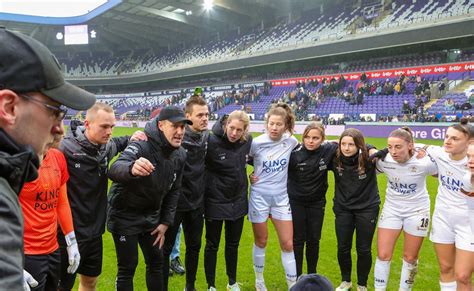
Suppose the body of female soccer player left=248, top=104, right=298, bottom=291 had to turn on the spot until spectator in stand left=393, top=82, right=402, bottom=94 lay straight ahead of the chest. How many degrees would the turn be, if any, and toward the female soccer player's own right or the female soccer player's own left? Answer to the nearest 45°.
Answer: approximately 180°

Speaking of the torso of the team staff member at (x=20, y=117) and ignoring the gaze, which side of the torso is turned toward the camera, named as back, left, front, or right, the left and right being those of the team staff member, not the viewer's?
right

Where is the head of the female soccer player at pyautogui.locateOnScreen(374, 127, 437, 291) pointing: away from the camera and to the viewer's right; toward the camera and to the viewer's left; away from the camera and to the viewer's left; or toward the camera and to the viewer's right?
toward the camera and to the viewer's left

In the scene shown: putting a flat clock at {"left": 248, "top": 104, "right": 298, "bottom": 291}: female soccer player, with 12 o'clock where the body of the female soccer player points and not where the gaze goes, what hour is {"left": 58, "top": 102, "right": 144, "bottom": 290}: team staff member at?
The team staff member is roughly at 2 o'clock from the female soccer player.

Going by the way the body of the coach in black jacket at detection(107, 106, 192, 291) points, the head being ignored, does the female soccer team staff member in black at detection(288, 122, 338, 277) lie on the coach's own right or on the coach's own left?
on the coach's own left

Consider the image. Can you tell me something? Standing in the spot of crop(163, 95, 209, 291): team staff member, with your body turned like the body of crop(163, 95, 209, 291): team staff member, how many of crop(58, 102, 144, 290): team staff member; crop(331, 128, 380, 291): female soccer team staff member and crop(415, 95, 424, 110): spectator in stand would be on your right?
1

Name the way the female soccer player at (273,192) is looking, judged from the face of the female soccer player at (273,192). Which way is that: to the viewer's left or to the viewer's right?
to the viewer's left

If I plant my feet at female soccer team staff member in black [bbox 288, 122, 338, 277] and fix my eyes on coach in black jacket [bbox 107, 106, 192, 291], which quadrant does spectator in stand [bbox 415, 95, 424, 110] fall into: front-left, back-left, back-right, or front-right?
back-right

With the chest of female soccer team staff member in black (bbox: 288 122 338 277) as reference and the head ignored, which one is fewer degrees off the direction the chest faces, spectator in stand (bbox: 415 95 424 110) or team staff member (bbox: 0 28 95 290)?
the team staff member

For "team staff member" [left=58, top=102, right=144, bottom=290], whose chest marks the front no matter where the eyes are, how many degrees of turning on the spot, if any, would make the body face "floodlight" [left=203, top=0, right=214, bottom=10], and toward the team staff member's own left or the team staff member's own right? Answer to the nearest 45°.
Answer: approximately 135° to the team staff member's own left

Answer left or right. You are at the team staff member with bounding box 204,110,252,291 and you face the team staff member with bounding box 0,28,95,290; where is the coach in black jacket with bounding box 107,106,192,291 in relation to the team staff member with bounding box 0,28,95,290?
right

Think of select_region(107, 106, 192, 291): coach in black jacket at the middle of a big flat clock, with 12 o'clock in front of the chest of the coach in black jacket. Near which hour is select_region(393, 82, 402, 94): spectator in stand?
The spectator in stand is roughly at 9 o'clock from the coach in black jacket.

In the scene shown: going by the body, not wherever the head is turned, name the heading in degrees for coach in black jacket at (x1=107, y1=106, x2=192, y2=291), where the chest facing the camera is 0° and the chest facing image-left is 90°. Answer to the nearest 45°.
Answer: approximately 315°
